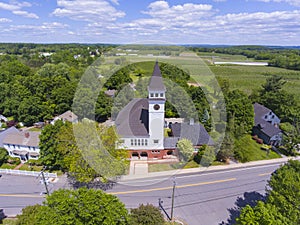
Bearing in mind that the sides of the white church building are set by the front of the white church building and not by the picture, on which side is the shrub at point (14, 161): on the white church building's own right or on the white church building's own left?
on the white church building's own right

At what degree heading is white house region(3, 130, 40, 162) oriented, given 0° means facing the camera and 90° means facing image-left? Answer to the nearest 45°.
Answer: approximately 0°

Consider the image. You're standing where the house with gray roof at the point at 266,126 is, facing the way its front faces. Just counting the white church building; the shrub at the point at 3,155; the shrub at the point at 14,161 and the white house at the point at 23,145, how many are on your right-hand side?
4

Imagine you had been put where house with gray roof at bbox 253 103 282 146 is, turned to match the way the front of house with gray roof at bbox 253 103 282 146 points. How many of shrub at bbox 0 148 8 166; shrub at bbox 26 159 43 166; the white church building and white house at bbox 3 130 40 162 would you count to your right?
4

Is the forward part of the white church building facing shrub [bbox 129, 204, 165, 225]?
yes

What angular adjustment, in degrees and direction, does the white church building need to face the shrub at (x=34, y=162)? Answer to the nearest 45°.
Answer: approximately 90° to its right

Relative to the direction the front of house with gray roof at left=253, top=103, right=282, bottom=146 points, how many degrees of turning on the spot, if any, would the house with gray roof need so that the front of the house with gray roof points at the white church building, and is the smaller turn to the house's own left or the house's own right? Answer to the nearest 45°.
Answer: approximately 90° to the house's own right

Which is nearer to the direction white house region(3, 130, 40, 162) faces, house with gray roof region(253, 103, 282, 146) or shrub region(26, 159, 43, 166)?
the shrub

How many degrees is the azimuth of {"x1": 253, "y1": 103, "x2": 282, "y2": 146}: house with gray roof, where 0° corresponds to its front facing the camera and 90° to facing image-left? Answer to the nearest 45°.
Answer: approximately 315°

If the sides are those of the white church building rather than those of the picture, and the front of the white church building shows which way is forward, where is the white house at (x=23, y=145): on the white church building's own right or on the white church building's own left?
on the white church building's own right
